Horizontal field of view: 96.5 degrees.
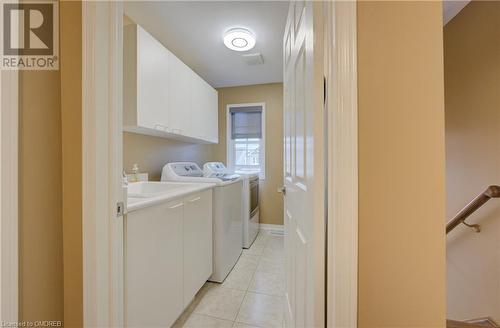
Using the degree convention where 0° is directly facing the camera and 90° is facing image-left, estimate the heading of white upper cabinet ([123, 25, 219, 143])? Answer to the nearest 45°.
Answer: approximately 315°

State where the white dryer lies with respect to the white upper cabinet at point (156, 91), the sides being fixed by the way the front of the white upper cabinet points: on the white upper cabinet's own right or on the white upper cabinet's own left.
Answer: on the white upper cabinet's own left

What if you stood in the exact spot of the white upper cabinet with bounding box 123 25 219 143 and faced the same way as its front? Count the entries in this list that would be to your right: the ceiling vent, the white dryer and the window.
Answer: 0

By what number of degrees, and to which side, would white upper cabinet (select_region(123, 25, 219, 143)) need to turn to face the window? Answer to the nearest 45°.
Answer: approximately 90° to its left

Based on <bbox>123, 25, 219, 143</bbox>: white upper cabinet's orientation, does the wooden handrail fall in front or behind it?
in front

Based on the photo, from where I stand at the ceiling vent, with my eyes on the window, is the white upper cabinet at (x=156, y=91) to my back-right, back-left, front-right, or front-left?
back-left
